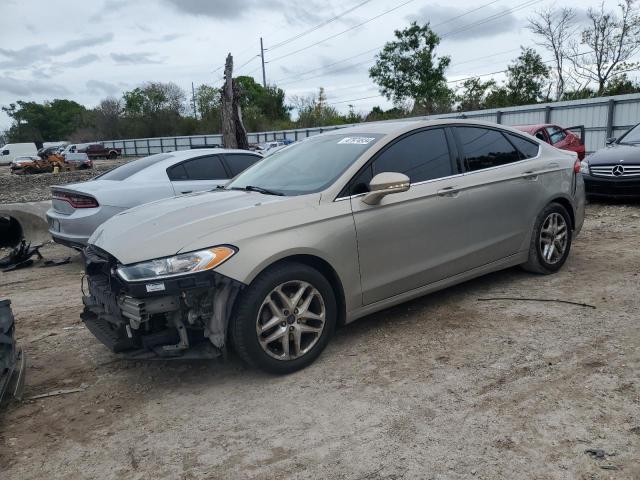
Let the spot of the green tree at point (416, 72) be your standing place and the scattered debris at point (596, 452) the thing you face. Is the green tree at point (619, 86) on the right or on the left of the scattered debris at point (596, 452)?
left

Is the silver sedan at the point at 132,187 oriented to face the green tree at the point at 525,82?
yes

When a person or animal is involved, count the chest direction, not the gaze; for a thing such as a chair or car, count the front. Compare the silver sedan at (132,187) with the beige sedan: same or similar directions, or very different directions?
very different directions

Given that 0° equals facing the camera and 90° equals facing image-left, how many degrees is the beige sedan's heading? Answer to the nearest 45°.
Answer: approximately 45°

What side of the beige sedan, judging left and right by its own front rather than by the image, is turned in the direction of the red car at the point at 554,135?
back

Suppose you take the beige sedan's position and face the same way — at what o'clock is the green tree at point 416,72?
The green tree is roughly at 5 o'clock from the beige sedan.

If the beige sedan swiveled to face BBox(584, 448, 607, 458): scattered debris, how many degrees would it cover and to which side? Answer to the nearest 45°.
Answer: approximately 90° to its left

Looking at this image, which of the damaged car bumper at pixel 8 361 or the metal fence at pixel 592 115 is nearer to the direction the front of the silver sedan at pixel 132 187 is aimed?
the metal fence

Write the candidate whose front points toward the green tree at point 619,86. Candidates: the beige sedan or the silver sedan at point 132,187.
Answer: the silver sedan

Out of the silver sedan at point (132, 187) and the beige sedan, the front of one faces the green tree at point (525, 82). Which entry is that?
the silver sedan

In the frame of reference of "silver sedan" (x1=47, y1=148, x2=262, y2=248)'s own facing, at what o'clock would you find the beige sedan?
The beige sedan is roughly at 4 o'clock from the silver sedan.

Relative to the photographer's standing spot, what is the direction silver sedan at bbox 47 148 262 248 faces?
facing away from the viewer and to the right of the viewer
